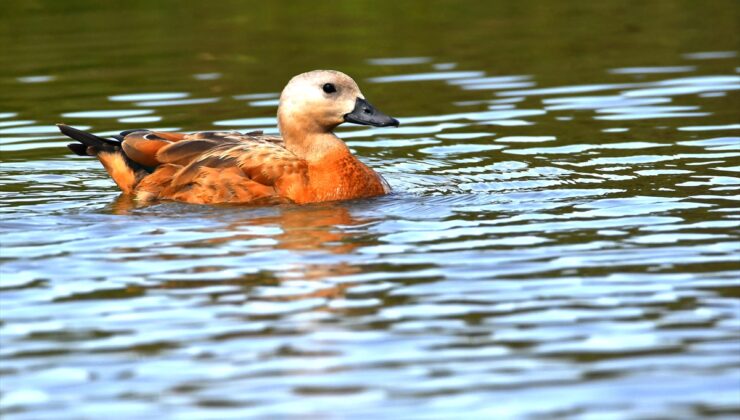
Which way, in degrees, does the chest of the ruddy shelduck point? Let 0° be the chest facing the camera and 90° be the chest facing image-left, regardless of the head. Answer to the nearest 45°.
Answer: approximately 270°
